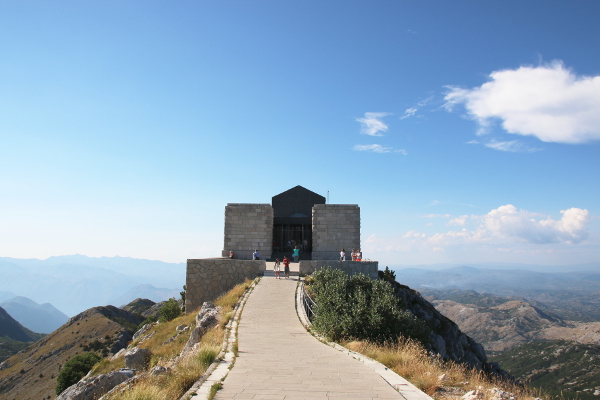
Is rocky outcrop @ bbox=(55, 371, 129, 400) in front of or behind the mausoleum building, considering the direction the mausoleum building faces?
in front

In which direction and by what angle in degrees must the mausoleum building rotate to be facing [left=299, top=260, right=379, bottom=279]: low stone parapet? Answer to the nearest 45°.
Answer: approximately 45° to its left

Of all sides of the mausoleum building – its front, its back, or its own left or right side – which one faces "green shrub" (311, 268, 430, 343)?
front

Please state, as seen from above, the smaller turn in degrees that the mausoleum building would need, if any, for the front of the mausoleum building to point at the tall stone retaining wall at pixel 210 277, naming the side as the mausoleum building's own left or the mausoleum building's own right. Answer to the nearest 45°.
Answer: approximately 45° to the mausoleum building's own right

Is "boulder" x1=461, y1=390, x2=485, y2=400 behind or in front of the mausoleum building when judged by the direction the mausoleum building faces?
in front

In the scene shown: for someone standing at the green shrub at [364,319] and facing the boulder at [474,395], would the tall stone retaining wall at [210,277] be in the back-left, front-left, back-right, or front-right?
back-right

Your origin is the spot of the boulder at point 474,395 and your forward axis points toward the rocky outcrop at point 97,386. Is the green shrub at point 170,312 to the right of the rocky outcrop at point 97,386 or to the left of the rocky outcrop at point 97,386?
right

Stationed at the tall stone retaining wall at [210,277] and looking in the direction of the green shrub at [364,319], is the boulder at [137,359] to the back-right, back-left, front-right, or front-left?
front-right

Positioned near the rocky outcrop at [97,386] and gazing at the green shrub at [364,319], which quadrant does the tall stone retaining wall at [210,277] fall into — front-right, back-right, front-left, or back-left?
front-left

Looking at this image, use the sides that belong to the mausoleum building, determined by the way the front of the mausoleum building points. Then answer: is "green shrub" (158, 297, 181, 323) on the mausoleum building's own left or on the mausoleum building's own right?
on the mausoleum building's own right

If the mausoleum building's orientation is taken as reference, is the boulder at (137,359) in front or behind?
in front

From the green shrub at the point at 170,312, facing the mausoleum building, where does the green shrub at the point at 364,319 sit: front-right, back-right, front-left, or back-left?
back-right

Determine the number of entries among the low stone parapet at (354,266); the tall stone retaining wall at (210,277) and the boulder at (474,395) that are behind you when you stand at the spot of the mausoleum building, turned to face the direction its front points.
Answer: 0

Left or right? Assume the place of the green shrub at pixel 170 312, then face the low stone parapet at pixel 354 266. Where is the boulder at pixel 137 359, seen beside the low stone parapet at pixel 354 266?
right

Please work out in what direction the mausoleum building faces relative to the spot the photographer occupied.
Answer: facing the viewer
